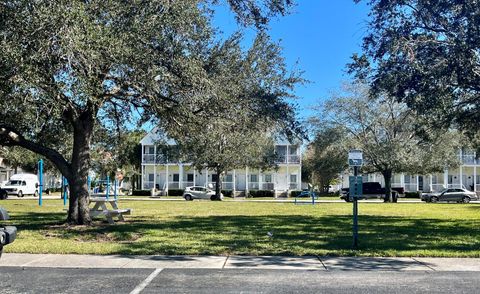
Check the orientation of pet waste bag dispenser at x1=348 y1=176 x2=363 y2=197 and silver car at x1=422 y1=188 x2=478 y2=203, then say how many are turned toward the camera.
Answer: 1

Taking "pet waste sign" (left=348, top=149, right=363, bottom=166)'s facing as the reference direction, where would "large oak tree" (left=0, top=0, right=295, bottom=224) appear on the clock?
The large oak tree is roughly at 3 o'clock from the pet waste sign.

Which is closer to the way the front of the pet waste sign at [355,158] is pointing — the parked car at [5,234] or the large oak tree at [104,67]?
the parked car

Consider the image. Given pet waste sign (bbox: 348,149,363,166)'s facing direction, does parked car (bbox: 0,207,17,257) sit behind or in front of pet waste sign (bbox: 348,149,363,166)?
in front

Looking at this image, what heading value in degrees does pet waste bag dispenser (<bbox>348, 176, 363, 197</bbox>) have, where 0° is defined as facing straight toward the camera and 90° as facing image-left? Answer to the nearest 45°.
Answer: approximately 0°

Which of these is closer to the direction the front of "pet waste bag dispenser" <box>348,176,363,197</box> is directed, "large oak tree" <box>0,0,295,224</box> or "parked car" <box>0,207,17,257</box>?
the parked car

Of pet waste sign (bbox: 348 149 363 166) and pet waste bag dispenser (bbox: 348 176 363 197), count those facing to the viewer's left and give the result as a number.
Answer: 0

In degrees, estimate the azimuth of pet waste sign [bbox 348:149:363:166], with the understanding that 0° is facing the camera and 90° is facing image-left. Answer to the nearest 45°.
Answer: approximately 0°
